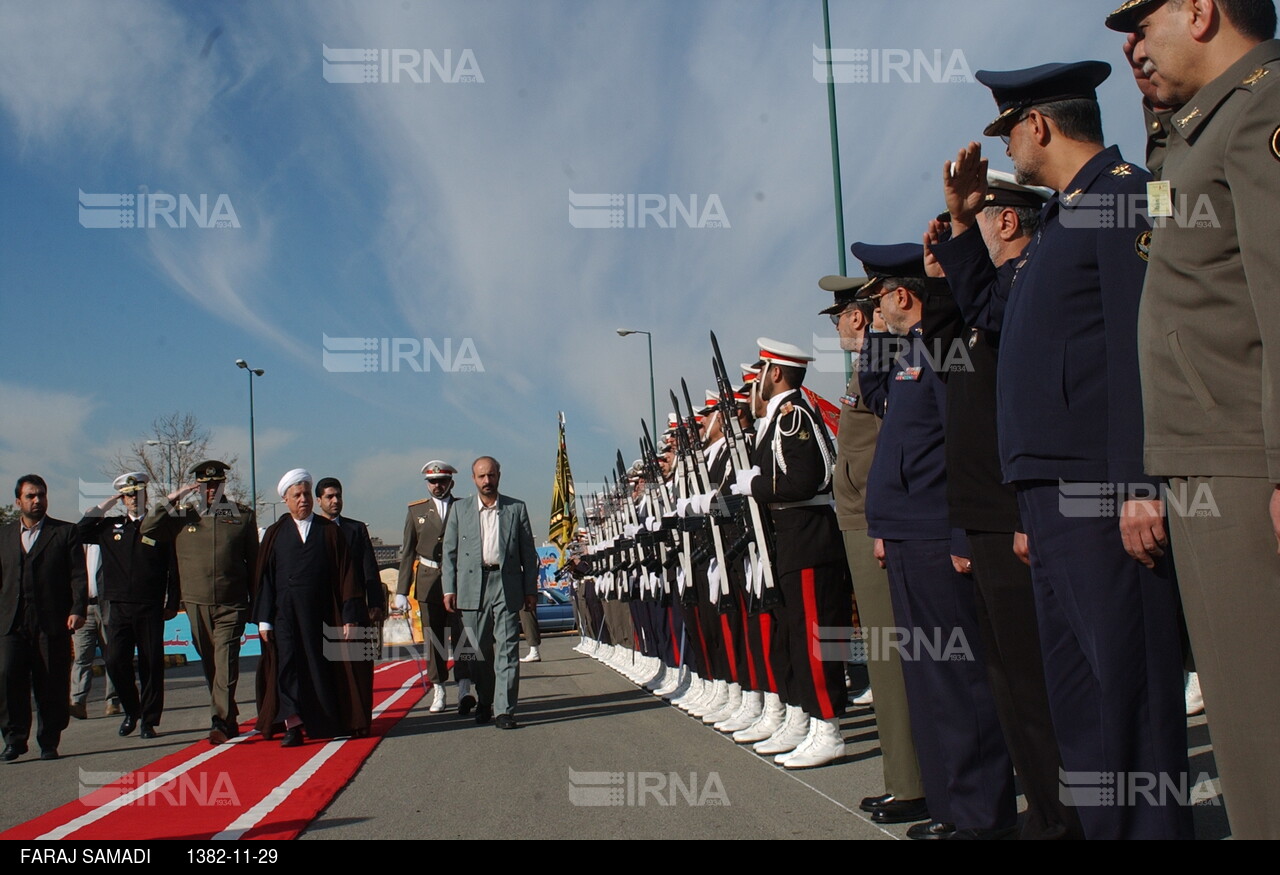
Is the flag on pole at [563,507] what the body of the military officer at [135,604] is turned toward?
no

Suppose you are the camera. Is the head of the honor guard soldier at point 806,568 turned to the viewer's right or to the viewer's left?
to the viewer's left

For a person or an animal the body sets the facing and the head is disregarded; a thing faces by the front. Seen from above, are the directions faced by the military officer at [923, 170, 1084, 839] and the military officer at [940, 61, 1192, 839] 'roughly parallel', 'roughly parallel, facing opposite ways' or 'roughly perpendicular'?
roughly parallel

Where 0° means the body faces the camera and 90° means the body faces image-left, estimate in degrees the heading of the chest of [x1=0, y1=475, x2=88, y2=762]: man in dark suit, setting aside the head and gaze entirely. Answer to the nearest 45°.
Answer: approximately 0°

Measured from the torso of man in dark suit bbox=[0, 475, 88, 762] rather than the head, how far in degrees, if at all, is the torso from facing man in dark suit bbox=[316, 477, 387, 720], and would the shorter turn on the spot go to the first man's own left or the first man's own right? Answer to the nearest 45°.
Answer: approximately 90° to the first man's own left

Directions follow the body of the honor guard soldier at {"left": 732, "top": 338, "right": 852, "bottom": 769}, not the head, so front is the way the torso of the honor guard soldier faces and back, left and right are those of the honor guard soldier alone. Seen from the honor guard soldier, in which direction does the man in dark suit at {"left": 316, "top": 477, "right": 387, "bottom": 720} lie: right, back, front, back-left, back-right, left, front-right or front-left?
front-right

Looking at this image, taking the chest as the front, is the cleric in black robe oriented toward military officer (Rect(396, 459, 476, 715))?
no

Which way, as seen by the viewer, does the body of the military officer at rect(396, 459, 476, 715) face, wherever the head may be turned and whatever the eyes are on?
toward the camera

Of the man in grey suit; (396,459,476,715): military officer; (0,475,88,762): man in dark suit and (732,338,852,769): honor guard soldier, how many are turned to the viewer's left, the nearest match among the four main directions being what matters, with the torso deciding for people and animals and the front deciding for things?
1

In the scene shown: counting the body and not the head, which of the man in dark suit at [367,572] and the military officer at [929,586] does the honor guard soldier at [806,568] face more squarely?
the man in dark suit

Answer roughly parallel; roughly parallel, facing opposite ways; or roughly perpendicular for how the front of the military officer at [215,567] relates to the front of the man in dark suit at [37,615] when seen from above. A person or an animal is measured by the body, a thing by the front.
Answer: roughly parallel

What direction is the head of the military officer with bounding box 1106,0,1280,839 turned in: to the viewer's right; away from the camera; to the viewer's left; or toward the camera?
to the viewer's left

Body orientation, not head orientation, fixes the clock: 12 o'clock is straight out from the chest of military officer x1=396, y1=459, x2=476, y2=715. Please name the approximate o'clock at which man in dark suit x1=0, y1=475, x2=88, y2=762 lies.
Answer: The man in dark suit is roughly at 2 o'clock from the military officer.

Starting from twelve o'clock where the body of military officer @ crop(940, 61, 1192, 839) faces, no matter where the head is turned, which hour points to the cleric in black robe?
The cleric in black robe is roughly at 1 o'clock from the military officer.

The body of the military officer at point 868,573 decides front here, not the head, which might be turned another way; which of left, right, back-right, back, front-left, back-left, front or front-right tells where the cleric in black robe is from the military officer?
front-right

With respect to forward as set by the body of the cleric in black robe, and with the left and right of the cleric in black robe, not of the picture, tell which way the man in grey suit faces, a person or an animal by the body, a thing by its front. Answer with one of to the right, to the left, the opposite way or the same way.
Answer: the same way

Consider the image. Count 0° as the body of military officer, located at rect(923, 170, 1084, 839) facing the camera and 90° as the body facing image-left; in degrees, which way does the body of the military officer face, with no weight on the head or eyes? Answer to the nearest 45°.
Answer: approximately 90°

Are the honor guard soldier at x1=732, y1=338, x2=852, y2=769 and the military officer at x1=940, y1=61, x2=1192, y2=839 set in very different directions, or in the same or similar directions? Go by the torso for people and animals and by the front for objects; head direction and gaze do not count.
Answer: same or similar directions

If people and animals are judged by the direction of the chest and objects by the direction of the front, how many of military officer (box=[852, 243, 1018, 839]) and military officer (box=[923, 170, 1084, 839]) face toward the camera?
0
